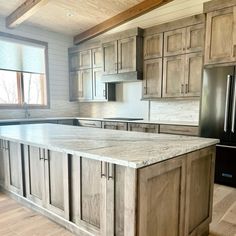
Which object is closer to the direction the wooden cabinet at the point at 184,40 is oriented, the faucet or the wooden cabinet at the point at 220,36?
the faucet

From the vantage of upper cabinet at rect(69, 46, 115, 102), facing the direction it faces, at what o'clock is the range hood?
The range hood is roughly at 9 o'clock from the upper cabinet.

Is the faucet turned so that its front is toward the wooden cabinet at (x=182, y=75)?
yes

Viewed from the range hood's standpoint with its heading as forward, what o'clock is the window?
The window is roughly at 2 o'clock from the range hood.

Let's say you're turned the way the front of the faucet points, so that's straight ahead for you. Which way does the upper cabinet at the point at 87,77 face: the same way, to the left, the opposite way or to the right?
to the right

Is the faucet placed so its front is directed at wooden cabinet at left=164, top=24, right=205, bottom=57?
yes

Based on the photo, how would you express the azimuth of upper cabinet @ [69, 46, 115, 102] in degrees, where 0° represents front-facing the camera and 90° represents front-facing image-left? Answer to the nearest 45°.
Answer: approximately 45°

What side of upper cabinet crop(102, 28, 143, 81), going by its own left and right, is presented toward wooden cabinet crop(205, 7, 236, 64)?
left

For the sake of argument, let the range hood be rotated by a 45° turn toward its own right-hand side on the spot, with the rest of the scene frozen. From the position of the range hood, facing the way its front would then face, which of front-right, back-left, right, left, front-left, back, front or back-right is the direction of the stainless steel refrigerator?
back-left

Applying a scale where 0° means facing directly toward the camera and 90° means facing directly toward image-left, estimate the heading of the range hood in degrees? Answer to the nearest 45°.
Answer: approximately 45°
